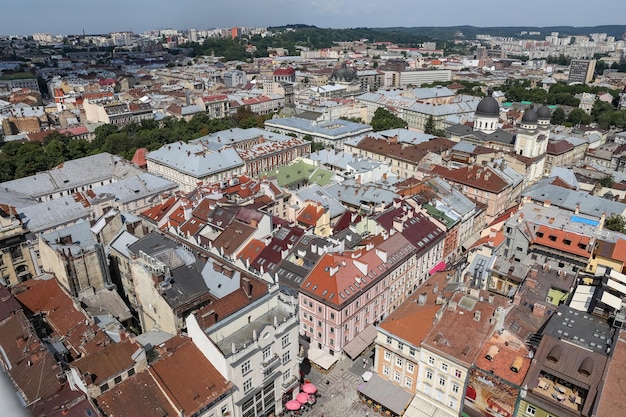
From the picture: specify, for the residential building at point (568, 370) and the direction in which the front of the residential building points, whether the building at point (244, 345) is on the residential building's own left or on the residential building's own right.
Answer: on the residential building's own right

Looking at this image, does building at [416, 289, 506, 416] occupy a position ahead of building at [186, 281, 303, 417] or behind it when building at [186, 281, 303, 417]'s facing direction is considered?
ahead

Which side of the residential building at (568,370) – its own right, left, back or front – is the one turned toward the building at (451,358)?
right

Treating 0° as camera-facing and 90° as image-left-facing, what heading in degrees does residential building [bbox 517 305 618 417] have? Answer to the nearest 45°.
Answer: approximately 0°

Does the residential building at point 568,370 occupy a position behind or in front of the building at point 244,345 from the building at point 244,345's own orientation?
in front

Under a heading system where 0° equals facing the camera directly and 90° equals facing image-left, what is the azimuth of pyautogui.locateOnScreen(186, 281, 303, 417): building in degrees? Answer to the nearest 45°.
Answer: approximately 315°
